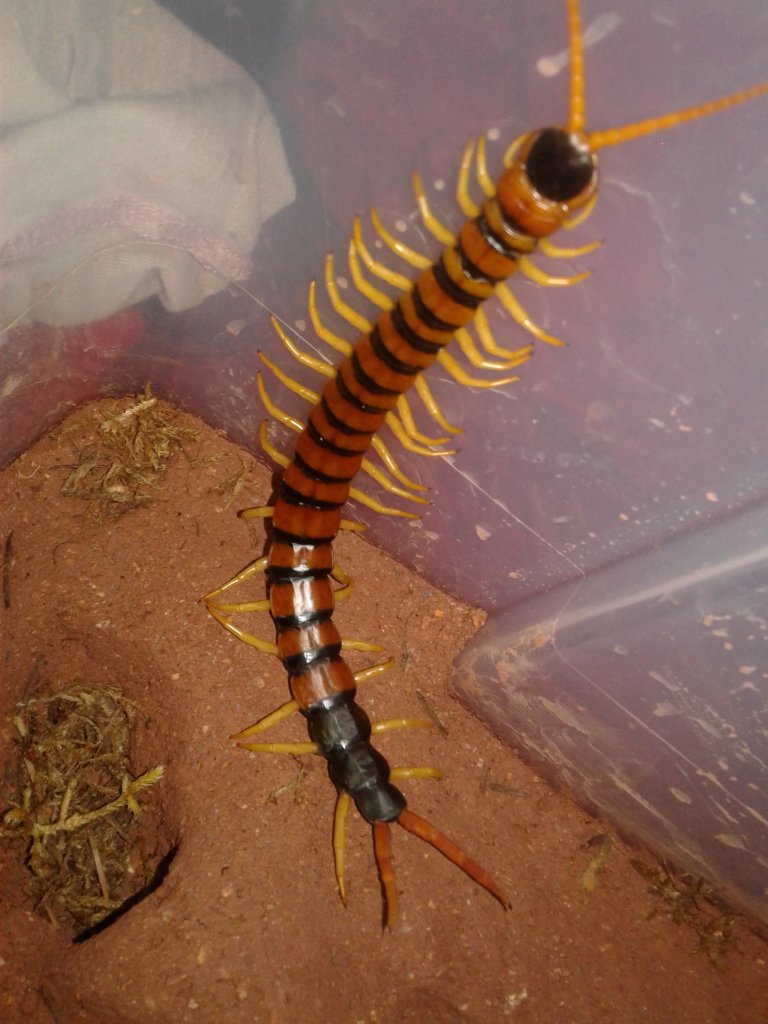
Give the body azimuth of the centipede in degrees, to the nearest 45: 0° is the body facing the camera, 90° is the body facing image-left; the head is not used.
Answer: approximately 225°
